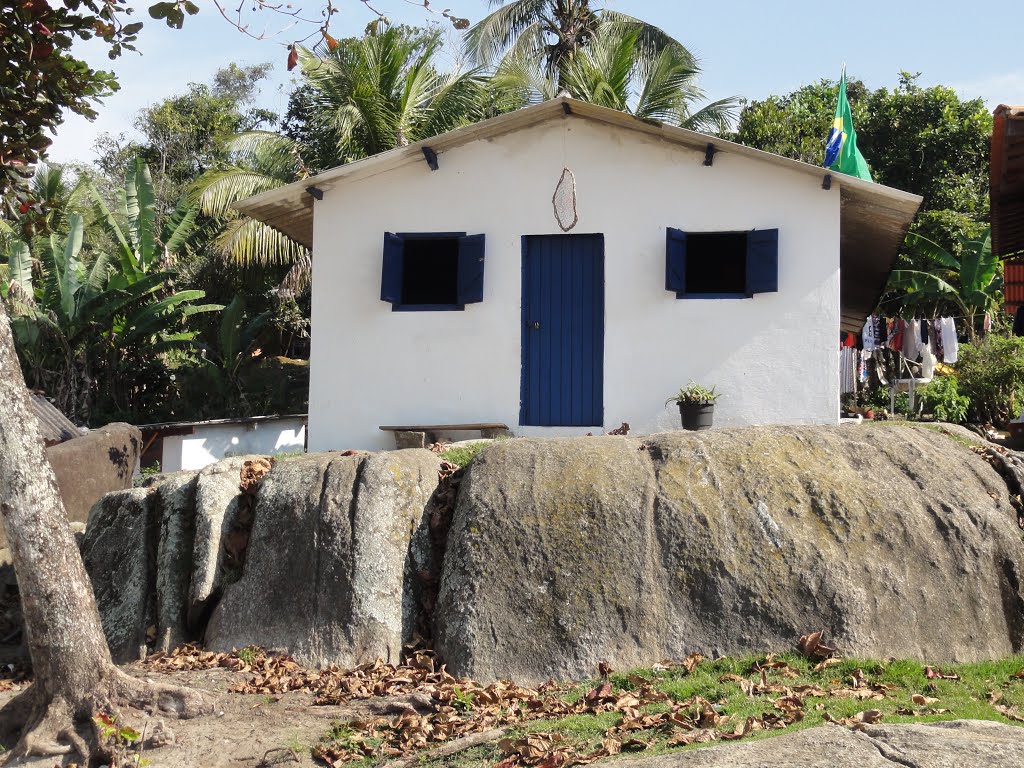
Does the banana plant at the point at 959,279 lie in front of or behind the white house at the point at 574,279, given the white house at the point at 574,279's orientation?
behind

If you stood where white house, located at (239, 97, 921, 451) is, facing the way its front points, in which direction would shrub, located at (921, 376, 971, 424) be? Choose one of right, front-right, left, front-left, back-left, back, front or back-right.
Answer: back-left

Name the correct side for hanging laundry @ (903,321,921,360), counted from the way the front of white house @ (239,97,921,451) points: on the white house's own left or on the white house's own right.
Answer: on the white house's own left

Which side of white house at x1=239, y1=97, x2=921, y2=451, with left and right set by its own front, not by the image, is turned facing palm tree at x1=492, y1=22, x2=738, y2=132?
back

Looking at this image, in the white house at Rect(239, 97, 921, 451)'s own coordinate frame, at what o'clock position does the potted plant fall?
The potted plant is roughly at 10 o'clock from the white house.

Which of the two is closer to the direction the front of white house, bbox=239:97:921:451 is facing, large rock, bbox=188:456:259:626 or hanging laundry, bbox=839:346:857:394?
the large rock

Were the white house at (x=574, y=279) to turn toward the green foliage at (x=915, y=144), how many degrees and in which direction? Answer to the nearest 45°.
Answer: approximately 135° to its left

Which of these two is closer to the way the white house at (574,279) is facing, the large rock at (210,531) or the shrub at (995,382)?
the large rock

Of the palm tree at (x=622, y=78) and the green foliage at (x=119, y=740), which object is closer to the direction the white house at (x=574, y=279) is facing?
the green foliage

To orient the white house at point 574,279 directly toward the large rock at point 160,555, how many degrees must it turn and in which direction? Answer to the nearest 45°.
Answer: approximately 45° to its right

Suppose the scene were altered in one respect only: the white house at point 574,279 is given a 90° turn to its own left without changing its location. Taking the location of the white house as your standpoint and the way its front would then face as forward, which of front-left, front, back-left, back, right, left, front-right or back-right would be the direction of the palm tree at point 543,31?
left

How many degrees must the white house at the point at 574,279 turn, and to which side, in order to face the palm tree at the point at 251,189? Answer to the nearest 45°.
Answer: approximately 135° to its right

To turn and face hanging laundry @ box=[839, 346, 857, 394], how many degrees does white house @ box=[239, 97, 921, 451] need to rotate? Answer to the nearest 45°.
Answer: approximately 135° to its left
